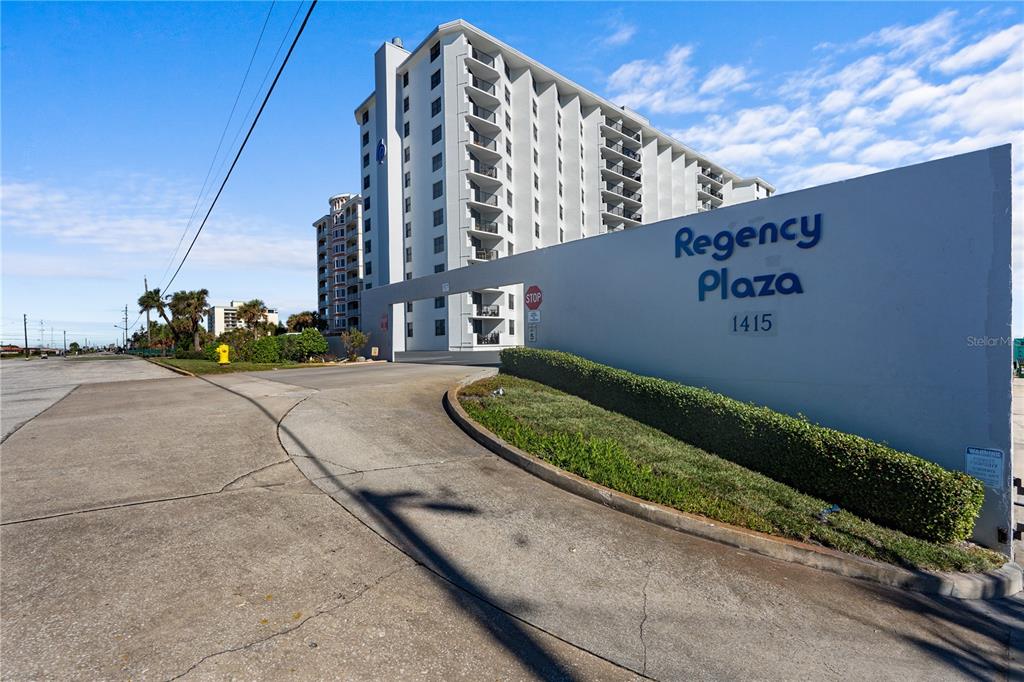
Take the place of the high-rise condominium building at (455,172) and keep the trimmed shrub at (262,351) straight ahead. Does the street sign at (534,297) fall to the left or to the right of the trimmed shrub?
left

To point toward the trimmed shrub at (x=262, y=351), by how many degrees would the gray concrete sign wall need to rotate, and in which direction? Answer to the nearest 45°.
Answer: approximately 90° to its right

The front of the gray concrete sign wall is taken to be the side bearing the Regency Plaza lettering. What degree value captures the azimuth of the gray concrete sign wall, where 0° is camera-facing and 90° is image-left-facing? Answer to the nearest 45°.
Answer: approximately 45°

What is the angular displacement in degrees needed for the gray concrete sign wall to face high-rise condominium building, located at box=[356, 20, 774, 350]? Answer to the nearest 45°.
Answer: approximately 90° to its right

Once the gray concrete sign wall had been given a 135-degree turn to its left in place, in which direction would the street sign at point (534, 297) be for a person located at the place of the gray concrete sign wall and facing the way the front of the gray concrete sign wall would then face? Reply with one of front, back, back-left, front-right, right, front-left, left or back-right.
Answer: back-left

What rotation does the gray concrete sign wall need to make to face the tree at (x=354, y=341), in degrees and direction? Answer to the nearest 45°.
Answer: approximately 90° to its right
